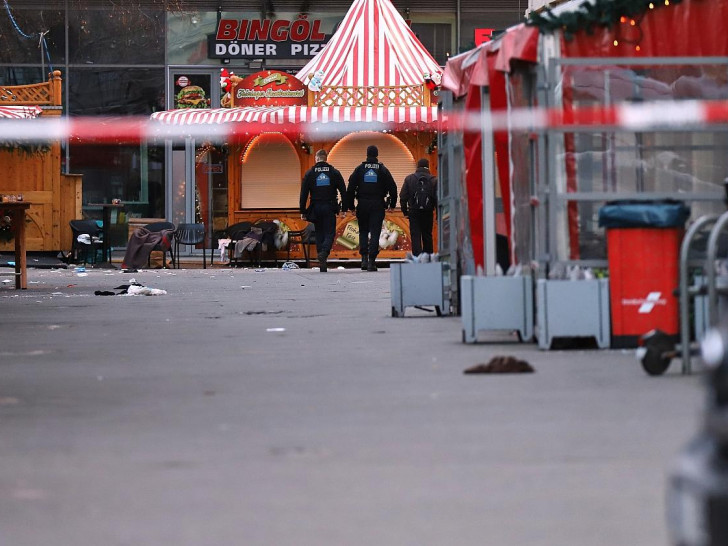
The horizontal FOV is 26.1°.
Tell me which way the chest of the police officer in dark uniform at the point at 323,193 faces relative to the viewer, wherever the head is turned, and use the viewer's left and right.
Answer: facing away from the viewer

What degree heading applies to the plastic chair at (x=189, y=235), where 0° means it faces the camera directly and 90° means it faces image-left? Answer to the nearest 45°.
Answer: approximately 0°

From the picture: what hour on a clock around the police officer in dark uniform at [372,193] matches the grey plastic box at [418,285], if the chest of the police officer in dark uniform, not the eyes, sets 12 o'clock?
The grey plastic box is roughly at 6 o'clock from the police officer in dark uniform.

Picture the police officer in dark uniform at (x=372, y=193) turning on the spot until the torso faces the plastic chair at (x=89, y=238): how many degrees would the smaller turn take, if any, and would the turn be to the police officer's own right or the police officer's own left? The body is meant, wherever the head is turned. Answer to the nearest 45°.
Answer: approximately 45° to the police officer's own left

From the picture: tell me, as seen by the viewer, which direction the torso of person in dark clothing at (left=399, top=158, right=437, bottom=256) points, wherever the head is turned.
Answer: away from the camera

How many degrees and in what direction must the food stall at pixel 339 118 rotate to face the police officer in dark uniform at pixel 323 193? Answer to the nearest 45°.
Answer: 0° — it already faces them

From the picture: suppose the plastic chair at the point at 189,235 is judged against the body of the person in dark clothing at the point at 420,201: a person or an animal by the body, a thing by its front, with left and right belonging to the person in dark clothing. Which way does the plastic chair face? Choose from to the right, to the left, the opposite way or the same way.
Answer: the opposite way

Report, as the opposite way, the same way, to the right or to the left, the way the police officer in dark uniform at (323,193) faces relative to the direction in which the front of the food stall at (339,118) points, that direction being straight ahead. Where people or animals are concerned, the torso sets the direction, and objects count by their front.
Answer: the opposite way

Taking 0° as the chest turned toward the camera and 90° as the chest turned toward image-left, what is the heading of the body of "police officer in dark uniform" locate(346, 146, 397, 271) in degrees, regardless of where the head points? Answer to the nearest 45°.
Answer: approximately 180°

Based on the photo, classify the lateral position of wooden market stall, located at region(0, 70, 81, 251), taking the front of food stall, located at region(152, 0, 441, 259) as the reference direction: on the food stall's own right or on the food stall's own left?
on the food stall's own right

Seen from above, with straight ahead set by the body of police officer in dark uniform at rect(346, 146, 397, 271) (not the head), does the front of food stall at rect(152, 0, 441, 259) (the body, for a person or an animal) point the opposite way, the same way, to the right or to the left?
the opposite way
